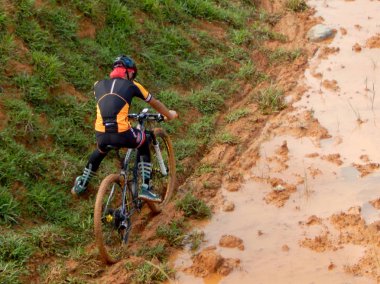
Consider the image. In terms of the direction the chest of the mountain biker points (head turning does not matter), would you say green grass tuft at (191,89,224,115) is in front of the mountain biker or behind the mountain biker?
in front

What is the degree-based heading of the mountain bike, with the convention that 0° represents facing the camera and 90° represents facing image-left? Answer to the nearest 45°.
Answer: approximately 225°

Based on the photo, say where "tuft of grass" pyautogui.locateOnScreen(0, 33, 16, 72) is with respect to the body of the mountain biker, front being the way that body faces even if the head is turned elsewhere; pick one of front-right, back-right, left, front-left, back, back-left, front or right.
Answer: left

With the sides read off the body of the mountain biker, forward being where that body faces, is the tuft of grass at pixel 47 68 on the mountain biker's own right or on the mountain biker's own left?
on the mountain biker's own left

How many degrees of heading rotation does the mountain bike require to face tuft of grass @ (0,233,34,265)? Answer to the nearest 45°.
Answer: approximately 180°

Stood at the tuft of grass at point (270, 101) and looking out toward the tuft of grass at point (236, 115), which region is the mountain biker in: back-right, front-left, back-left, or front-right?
front-left

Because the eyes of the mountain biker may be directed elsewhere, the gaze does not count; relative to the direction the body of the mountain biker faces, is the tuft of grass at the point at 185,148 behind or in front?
in front

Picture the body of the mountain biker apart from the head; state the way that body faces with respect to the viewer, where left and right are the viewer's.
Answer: facing away from the viewer and to the right of the viewer

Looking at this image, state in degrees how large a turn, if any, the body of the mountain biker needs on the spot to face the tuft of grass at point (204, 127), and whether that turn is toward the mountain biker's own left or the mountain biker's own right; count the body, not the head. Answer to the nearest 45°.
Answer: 0° — they already face it

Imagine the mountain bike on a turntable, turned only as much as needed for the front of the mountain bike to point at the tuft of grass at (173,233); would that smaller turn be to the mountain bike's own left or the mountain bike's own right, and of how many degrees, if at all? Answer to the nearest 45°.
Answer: approximately 45° to the mountain bike's own right

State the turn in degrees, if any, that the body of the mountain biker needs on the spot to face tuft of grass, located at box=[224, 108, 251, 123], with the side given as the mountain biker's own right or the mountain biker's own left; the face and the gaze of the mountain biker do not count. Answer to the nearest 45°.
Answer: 0° — they already face it

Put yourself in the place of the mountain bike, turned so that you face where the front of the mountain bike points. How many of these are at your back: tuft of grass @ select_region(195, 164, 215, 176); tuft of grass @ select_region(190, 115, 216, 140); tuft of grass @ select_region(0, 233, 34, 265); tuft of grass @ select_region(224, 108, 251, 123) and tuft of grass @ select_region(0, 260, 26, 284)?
2

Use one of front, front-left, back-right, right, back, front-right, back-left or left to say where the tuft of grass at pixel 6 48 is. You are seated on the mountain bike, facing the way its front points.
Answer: left
